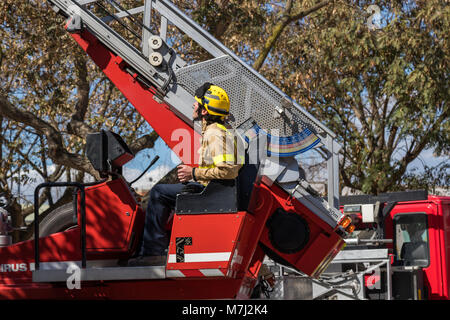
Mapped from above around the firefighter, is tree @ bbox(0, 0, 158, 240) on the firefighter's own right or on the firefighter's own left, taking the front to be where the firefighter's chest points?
on the firefighter's own right

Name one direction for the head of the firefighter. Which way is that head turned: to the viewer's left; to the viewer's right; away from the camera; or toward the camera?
to the viewer's left

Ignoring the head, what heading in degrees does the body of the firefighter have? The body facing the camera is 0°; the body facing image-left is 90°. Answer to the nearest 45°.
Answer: approximately 90°
